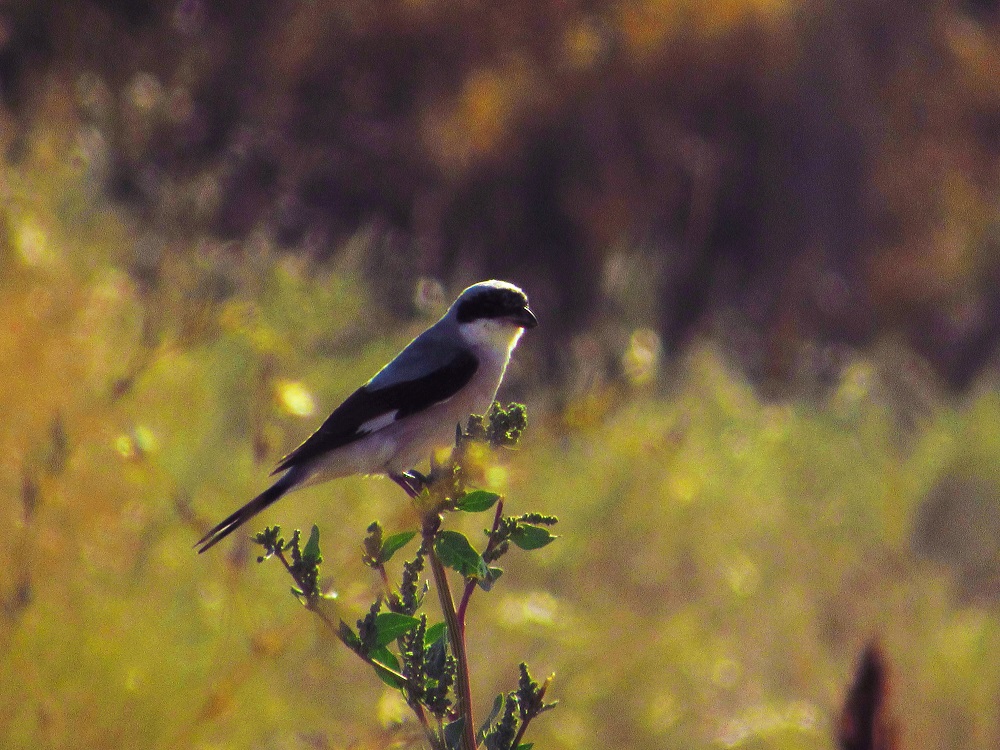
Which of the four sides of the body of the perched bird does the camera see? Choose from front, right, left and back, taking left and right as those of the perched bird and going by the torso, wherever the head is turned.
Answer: right
